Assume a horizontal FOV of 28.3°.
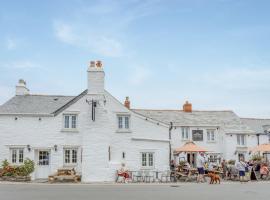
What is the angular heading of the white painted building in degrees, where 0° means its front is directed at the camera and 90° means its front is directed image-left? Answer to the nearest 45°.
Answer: approximately 0°

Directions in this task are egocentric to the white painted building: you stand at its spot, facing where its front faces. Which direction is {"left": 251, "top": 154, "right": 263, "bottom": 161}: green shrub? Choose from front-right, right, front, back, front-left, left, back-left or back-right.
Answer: back-left

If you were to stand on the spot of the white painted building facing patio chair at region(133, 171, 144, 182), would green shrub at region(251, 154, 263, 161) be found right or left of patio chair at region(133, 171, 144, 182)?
left

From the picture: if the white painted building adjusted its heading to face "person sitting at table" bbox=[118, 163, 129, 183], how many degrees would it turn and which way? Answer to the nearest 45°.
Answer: approximately 45° to its left
